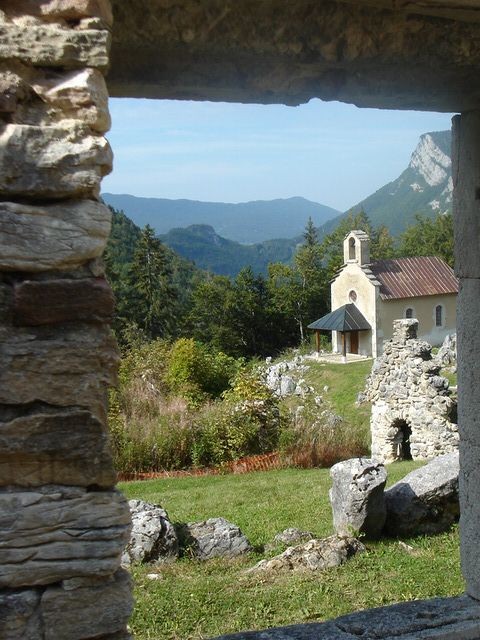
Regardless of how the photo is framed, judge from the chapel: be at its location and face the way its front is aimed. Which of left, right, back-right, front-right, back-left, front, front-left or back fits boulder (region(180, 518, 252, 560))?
front-left

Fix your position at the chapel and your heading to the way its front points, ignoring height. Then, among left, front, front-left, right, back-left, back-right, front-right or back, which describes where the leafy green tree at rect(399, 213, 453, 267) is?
back-right

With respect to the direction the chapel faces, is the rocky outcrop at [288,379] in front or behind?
in front

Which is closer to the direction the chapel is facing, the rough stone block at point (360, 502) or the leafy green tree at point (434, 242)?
the rough stone block

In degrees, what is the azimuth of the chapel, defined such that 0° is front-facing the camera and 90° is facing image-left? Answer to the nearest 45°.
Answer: approximately 45°

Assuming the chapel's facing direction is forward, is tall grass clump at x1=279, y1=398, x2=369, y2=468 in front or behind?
in front

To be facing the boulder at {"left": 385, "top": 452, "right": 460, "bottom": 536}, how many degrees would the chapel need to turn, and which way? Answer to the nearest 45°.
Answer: approximately 45° to its left

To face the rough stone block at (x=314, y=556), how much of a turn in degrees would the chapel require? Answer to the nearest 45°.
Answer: approximately 45° to its left

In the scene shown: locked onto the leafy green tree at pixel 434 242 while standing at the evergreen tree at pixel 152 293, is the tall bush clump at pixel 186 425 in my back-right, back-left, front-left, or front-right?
back-right

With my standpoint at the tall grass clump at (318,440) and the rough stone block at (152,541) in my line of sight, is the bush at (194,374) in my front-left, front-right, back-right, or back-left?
back-right

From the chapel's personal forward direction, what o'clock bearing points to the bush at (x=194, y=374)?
The bush is roughly at 11 o'clock from the chapel.
